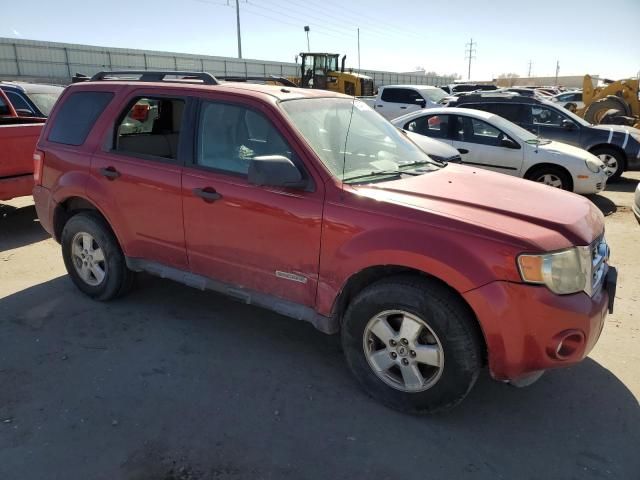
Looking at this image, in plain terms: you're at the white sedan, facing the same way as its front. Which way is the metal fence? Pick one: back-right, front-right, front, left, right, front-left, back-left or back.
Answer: back

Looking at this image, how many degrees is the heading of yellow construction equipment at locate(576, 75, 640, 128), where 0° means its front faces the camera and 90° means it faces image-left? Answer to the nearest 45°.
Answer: approximately 90°

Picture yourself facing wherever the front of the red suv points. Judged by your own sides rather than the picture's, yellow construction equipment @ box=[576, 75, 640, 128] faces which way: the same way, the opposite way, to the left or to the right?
the opposite way

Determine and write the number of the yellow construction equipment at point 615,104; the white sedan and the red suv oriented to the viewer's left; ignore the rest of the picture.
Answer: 1

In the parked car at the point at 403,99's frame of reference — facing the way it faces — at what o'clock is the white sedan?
The white sedan is roughly at 1 o'clock from the parked car.

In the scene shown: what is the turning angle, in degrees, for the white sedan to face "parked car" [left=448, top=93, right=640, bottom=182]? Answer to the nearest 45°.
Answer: approximately 90° to its left

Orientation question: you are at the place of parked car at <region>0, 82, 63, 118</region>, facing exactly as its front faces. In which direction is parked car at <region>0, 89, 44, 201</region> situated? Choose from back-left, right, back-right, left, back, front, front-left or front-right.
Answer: front-right
